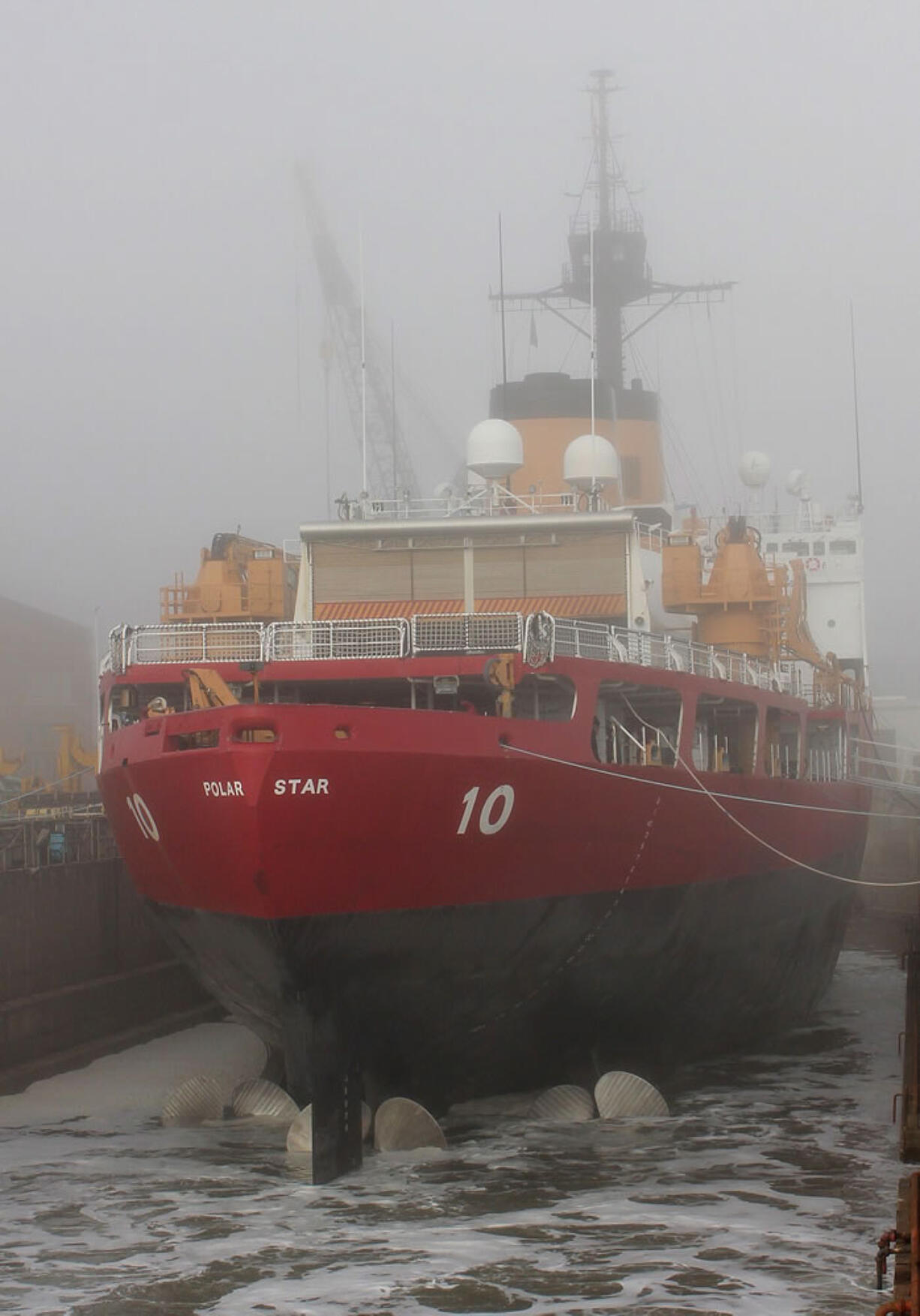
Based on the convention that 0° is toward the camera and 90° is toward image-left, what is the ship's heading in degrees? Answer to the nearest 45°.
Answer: approximately 225°
